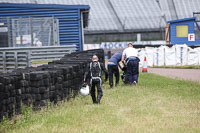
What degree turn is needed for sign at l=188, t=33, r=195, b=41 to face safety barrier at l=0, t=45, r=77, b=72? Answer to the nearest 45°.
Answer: approximately 45° to its right

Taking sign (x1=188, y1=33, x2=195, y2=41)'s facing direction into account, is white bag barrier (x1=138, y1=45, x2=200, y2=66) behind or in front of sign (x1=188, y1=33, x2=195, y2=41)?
in front

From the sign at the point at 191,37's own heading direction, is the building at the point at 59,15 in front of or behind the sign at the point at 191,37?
in front

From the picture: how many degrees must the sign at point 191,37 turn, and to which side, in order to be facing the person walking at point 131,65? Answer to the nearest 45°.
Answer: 0° — it already faces them

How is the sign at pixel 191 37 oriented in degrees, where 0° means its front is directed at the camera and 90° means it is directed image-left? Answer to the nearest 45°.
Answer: approximately 0°

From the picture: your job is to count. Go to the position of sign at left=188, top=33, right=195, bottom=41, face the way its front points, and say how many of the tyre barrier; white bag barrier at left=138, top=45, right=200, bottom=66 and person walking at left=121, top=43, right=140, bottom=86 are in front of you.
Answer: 3
